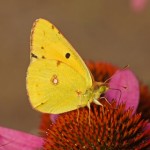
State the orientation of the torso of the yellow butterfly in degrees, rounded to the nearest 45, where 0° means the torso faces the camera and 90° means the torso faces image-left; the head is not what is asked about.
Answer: approximately 270°
